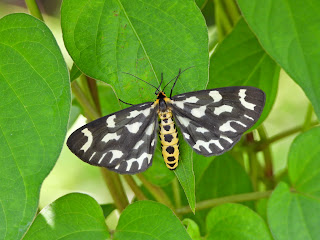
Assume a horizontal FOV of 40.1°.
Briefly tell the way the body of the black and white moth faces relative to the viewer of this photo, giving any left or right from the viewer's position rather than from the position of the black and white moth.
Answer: facing away from the viewer
